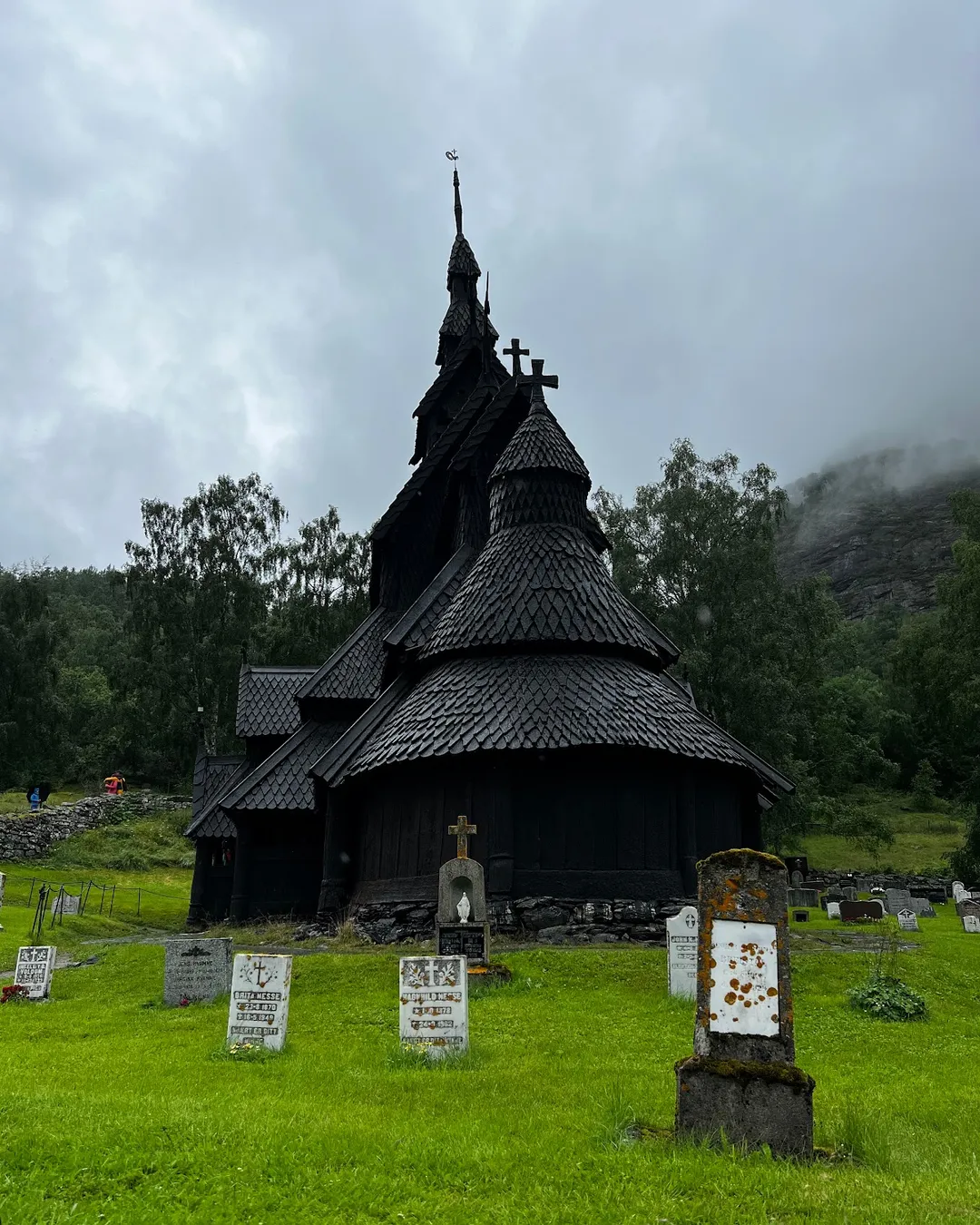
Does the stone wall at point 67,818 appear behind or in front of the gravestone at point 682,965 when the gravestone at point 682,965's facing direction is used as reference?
behind

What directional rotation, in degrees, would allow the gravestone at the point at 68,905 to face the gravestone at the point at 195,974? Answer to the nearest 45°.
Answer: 0° — it already faces it

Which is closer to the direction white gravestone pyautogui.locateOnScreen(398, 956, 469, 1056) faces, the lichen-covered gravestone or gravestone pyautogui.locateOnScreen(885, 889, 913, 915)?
the lichen-covered gravestone

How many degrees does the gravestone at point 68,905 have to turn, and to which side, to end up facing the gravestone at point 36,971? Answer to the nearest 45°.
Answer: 0° — it already faces it

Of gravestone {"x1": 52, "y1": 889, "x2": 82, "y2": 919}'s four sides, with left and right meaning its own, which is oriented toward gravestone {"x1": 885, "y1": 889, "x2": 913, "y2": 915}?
left

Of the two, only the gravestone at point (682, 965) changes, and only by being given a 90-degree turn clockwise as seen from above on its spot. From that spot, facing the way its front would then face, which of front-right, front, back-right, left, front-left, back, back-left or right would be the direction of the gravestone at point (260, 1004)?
front-left

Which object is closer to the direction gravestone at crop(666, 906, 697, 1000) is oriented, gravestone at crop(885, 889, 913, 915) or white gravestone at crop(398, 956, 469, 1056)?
the white gravestone

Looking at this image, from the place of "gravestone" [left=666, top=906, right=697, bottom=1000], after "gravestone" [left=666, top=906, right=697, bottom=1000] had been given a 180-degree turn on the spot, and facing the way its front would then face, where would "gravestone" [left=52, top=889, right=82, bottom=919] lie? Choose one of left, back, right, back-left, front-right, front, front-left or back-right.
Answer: front-left

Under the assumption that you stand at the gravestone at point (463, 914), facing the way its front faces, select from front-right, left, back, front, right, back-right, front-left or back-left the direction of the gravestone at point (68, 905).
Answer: back-right

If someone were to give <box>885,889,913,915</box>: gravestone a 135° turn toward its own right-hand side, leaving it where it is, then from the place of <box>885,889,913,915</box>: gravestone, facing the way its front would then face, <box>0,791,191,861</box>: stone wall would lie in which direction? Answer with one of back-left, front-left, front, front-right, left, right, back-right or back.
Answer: front-left

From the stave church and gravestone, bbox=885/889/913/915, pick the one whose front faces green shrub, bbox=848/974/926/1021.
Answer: the gravestone
